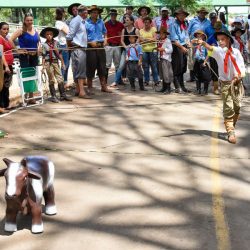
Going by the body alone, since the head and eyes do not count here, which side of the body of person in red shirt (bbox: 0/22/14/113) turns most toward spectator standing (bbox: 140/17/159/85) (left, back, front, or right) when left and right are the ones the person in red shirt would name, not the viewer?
left

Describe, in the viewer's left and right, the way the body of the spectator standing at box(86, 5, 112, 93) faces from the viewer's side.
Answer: facing the viewer

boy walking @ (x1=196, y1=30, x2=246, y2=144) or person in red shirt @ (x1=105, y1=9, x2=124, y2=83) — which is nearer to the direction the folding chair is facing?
the boy walking

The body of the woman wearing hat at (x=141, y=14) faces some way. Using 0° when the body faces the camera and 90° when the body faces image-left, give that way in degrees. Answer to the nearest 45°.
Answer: approximately 0°

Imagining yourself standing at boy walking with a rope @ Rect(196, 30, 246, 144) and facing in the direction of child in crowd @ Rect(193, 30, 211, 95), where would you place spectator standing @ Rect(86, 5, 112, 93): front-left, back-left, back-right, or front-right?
front-left

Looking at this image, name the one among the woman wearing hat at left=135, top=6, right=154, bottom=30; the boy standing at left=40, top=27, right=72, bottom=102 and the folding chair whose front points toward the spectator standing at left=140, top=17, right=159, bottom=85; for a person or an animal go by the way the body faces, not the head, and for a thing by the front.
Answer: the woman wearing hat

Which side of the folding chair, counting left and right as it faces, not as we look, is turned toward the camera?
front

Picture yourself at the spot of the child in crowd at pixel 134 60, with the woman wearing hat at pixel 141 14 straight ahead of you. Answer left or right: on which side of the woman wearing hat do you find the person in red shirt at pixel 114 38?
left

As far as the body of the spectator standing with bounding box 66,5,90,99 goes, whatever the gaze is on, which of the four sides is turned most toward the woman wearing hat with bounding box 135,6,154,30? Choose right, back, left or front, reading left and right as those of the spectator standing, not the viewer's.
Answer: left

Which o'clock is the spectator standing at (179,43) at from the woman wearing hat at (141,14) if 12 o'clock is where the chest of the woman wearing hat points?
The spectator standing is roughly at 11 o'clock from the woman wearing hat.

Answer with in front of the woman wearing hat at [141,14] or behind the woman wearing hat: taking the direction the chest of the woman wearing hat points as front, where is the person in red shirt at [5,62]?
in front

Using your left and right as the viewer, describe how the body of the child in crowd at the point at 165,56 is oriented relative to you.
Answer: facing the viewer and to the left of the viewer

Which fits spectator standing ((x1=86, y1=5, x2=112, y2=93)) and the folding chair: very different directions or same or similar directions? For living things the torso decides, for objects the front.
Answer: same or similar directions

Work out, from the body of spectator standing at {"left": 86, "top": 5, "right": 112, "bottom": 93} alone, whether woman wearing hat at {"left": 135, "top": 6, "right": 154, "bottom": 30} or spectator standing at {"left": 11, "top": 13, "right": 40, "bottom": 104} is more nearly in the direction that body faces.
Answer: the spectator standing

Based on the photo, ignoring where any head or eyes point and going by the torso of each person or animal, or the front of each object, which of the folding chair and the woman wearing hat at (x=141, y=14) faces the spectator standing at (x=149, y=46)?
the woman wearing hat
